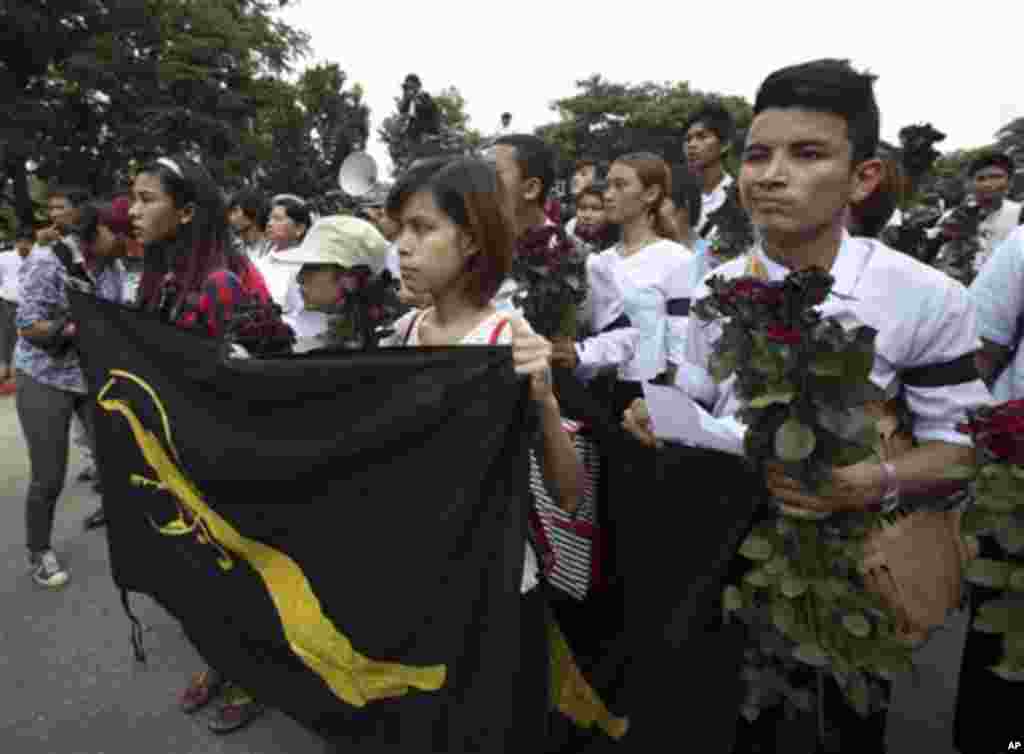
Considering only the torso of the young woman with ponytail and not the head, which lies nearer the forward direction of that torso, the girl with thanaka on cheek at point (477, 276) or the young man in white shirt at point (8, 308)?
the girl with thanaka on cheek

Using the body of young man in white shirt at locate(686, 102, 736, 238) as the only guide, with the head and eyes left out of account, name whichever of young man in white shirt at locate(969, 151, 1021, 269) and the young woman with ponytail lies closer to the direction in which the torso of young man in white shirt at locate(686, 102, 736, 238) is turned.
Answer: the young woman with ponytail

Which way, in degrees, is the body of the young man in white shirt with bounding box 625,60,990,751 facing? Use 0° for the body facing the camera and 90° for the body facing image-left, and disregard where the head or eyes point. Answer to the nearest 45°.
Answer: approximately 45°

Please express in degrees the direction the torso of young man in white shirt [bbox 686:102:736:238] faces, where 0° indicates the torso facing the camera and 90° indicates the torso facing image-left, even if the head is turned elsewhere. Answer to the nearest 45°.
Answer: approximately 45°
